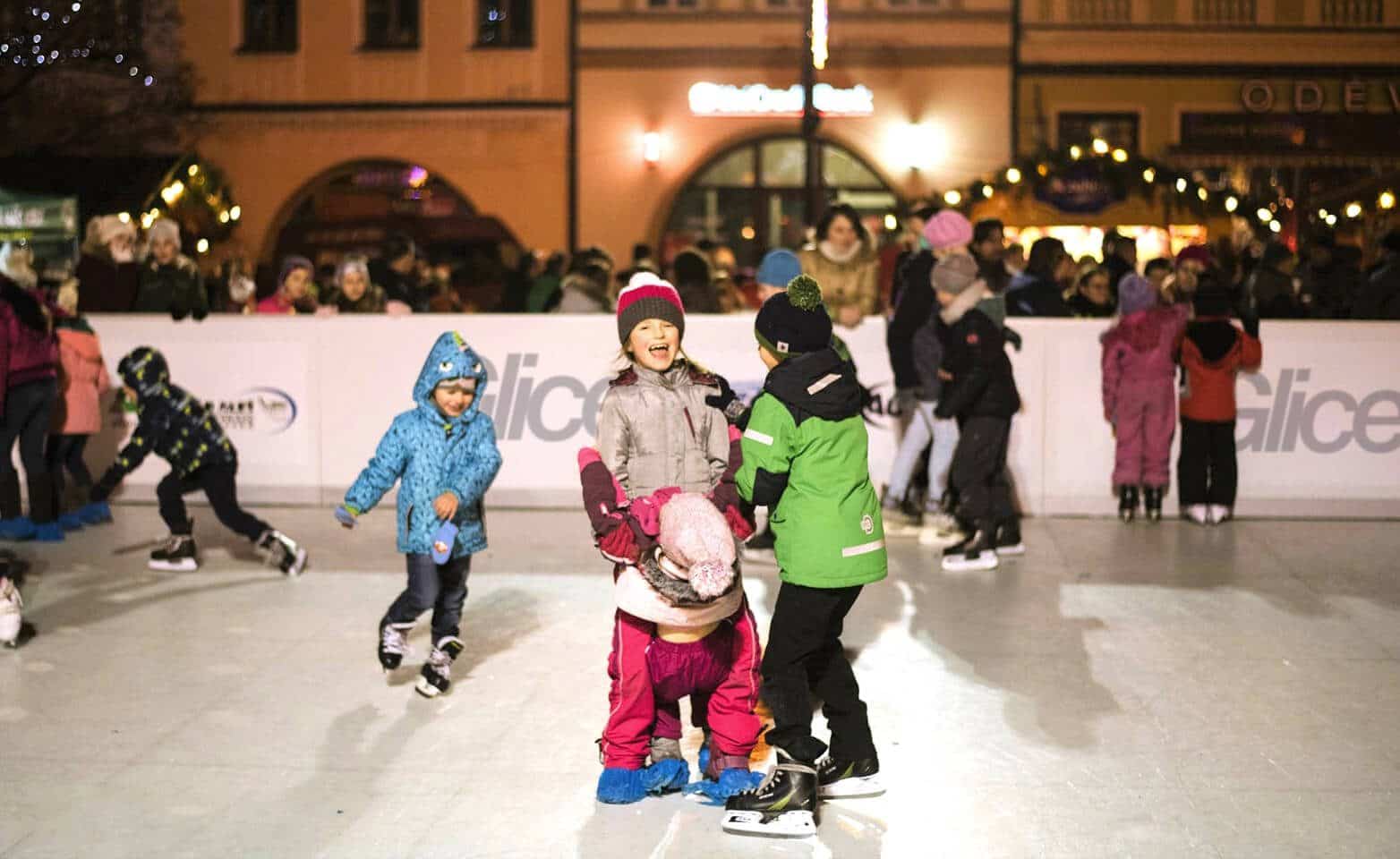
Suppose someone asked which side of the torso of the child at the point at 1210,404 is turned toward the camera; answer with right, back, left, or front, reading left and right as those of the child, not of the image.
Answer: back

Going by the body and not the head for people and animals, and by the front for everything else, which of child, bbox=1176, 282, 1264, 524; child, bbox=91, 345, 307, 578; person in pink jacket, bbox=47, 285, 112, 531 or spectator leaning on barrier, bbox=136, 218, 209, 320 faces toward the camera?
the spectator leaning on barrier

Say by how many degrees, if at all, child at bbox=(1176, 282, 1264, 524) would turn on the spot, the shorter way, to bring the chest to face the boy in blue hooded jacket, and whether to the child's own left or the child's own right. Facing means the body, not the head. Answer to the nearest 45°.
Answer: approximately 135° to the child's own left

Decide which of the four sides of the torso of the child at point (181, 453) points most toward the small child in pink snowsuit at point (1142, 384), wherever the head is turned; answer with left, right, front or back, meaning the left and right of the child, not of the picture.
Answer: back

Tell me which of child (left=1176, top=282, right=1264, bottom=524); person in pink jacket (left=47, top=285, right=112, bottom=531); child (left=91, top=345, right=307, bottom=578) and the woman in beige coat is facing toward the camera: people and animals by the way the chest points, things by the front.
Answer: the woman in beige coat

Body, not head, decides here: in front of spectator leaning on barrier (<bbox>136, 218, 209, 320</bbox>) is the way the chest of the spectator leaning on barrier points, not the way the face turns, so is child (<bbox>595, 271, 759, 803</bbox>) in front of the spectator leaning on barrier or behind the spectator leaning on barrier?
in front

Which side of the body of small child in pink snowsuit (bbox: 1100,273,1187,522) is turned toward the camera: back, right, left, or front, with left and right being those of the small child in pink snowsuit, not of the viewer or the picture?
back

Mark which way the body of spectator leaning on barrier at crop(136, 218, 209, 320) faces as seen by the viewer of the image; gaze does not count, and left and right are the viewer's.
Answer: facing the viewer

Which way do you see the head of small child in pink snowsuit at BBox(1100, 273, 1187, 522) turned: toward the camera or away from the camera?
away from the camera

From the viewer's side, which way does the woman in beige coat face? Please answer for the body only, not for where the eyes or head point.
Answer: toward the camera

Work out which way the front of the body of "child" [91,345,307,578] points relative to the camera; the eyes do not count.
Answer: to the viewer's left
